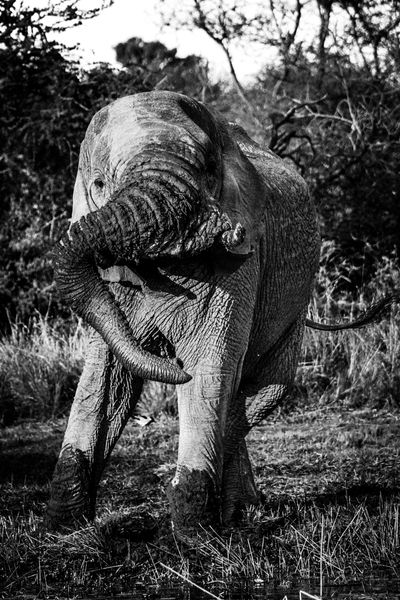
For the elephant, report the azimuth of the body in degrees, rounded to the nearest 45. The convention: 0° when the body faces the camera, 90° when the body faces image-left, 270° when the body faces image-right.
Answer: approximately 45°
